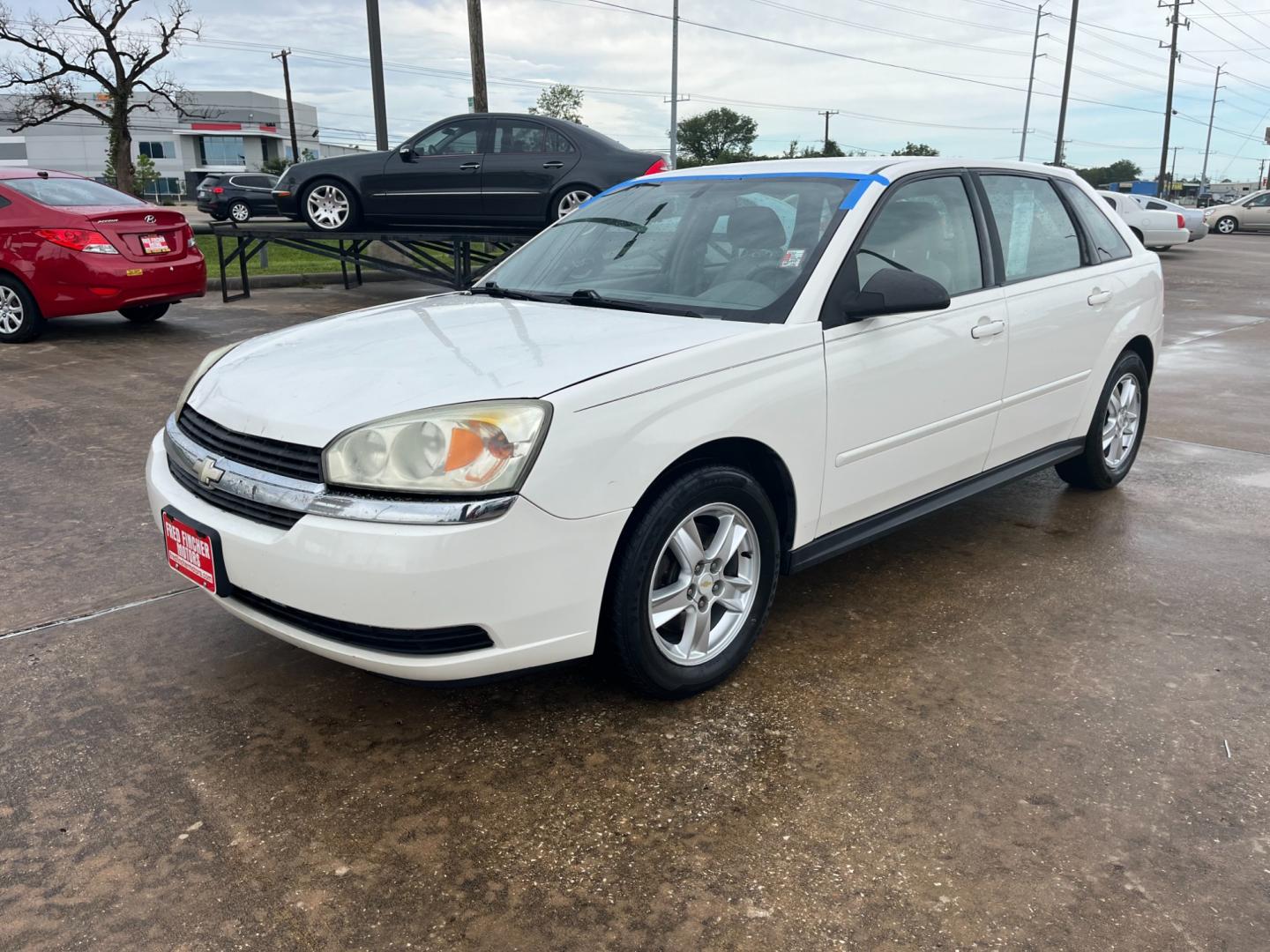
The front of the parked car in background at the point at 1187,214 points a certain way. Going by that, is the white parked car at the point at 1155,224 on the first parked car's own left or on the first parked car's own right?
on the first parked car's own left

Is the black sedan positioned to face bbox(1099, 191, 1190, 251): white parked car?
no

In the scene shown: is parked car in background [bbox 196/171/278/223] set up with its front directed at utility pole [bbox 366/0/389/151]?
no

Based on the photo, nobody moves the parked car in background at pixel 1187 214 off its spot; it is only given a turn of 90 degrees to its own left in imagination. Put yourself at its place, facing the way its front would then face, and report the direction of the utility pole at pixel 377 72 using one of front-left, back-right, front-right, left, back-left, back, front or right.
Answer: front

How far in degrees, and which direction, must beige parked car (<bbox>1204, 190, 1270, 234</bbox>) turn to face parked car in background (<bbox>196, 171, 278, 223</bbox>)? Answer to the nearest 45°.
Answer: approximately 45° to its left

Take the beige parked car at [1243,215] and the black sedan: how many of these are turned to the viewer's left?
2

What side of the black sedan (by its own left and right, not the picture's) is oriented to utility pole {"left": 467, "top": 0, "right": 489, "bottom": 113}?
right

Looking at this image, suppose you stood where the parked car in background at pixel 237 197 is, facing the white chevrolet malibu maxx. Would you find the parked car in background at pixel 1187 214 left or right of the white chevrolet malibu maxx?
left

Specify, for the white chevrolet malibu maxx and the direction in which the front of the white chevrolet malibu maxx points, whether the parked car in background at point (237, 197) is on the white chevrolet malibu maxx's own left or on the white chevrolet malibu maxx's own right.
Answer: on the white chevrolet malibu maxx's own right

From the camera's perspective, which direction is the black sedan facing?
to the viewer's left

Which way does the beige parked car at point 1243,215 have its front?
to the viewer's left

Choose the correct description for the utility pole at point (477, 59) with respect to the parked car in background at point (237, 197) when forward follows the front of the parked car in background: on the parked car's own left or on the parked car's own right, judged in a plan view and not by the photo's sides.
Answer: on the parked car's own right

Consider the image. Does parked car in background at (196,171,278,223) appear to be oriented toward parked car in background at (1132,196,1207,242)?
no
